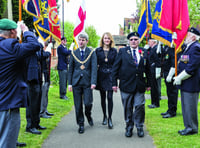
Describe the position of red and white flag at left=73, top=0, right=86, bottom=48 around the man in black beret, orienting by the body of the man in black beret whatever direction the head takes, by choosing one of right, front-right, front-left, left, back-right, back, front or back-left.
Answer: back-right

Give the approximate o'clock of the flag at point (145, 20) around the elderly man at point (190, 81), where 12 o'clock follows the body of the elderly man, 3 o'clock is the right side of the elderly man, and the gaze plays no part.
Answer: The flag is roughly at 2 o'clock from the elderly man.

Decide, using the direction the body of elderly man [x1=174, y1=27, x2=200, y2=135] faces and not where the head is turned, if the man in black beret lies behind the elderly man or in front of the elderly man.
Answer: in front

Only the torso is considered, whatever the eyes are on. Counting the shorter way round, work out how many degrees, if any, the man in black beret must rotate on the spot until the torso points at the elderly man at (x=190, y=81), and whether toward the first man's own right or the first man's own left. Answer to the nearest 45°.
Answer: approximately 90° to the first man's own left

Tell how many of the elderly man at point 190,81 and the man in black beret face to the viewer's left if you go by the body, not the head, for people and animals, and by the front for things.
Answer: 1

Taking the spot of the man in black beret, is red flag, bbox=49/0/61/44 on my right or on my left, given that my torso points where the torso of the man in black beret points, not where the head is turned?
on my right

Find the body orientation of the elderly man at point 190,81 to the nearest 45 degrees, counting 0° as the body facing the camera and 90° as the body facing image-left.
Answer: approximately 90°

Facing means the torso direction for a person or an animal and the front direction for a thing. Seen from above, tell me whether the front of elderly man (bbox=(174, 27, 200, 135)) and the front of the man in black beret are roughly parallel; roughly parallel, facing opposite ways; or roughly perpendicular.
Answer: roughly perpendicular

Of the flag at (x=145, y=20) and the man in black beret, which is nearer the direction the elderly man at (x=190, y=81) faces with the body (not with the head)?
the man in black beret

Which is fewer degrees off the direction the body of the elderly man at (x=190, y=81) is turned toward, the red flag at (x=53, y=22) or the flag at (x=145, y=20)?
the red flag

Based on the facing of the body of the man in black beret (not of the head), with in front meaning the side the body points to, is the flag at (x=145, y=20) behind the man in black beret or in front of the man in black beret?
behind

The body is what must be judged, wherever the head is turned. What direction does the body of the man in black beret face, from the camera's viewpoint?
toward the camera

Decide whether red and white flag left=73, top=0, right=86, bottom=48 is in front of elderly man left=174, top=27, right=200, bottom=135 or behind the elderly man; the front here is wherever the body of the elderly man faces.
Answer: in front

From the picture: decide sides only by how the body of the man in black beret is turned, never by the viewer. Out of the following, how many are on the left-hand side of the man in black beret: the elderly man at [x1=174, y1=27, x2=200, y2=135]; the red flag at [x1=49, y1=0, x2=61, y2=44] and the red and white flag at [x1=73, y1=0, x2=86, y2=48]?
1
